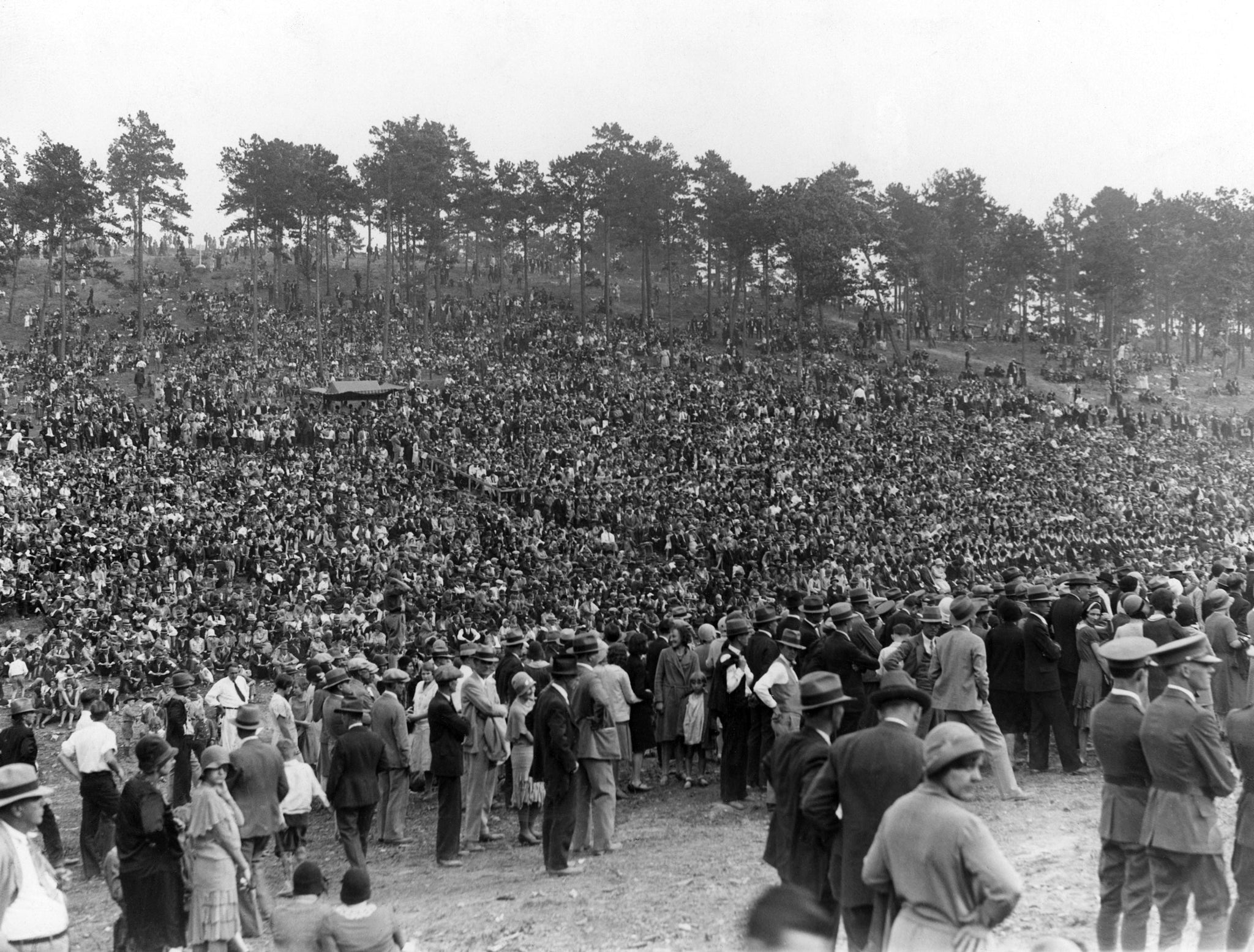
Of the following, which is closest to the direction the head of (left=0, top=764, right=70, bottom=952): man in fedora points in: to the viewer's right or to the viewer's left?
to the viewer's right

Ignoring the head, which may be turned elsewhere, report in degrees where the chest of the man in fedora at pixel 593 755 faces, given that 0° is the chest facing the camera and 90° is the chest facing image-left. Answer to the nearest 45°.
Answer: approximately 225°

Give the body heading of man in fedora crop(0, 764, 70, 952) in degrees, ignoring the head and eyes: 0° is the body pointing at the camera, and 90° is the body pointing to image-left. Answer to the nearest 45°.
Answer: approximately 270°

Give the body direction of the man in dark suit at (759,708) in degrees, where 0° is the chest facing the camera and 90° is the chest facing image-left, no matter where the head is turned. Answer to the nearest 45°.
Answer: approximately 225°

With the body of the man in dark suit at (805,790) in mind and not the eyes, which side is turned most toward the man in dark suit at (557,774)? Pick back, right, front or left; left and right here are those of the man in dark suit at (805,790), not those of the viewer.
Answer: left
